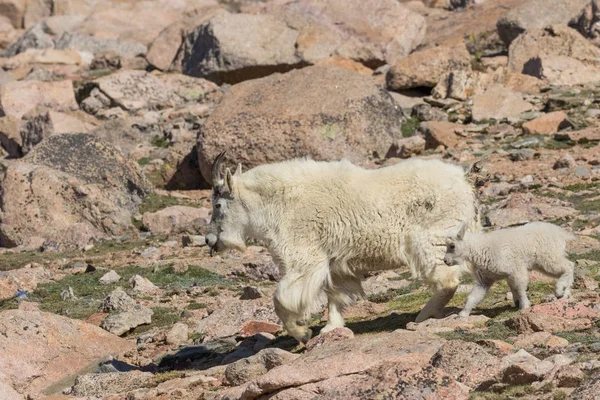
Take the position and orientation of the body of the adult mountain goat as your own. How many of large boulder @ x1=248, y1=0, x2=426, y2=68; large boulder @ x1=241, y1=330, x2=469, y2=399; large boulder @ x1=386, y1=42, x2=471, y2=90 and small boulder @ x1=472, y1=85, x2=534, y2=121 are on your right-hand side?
3

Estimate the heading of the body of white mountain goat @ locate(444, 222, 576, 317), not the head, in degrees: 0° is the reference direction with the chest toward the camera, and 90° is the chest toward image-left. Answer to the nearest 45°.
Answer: approximately 90°

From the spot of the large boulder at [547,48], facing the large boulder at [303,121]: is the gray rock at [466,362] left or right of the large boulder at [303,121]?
left

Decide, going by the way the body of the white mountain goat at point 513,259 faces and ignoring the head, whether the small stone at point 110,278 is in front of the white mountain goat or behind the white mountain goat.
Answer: in front

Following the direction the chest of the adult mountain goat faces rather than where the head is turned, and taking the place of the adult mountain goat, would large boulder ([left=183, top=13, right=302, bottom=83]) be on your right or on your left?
on your right

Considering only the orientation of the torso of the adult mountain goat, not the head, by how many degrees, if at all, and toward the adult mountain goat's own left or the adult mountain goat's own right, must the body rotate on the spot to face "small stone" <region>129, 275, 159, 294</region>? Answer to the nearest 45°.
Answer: approximately 45° to the adult mountain goat's own right

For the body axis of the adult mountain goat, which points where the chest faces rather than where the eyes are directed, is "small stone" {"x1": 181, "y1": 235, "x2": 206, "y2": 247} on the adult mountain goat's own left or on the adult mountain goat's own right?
on the adult mountain goat's own right

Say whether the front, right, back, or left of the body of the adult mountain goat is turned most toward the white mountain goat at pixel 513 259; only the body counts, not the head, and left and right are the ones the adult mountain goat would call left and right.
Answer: back

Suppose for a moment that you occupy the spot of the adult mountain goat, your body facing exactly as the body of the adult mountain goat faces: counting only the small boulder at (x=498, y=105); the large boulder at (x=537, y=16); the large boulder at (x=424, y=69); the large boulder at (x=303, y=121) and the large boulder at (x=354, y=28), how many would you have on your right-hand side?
5

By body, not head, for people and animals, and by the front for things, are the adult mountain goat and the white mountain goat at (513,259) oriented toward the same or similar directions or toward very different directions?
same or similar directions

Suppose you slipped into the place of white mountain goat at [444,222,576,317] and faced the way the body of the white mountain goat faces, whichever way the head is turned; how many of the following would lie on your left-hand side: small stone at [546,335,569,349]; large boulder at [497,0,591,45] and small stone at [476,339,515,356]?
2

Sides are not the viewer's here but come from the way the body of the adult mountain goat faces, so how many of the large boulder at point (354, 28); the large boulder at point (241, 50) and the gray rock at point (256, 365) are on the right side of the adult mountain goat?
2

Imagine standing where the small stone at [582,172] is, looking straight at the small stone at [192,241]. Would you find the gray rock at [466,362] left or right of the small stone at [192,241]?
left

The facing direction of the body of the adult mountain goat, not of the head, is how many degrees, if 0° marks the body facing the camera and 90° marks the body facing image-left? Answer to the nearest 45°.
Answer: approximately 90°
